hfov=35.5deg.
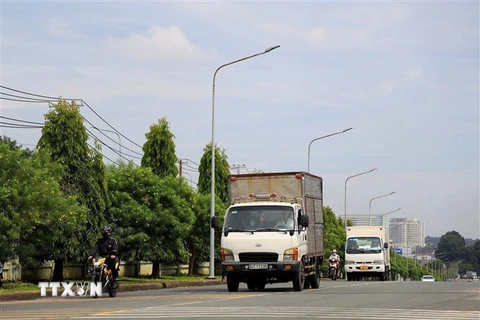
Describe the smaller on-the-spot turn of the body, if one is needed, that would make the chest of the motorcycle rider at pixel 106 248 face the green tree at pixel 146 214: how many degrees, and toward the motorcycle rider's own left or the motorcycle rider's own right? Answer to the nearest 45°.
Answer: approximately 135° to the motorcycle rider's own right

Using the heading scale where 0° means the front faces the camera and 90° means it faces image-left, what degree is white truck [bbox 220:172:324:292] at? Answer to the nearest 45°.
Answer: approximately 0°

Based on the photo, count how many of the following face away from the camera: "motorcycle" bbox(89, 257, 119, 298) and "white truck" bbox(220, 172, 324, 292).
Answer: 0

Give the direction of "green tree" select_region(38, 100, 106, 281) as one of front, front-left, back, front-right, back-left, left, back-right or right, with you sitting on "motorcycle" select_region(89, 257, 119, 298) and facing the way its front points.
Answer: back-right

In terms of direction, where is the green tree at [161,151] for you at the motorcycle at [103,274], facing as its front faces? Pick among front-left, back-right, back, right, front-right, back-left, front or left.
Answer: back-right

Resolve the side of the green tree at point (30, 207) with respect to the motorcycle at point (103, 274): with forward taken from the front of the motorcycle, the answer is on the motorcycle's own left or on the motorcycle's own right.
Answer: on the motorcycle's own right

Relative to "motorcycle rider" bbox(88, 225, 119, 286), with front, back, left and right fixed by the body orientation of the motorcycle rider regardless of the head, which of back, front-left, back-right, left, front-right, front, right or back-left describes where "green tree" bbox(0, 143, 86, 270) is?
right

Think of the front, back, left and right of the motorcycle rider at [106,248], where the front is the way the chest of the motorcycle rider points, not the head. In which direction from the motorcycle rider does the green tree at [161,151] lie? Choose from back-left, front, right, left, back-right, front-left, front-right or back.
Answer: back-right

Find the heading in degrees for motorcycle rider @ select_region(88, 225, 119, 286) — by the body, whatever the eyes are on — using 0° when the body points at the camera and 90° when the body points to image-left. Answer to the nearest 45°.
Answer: approximately 45°

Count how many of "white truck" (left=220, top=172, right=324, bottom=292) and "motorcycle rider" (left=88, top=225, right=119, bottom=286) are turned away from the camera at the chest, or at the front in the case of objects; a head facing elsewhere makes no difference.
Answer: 0
